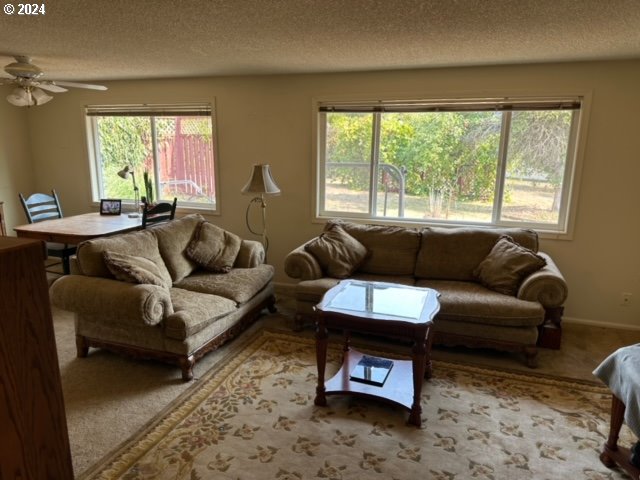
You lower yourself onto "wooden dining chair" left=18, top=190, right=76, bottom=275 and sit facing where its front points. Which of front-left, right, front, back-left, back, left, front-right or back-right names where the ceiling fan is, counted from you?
front-right

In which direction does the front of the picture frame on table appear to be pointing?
toward the camera

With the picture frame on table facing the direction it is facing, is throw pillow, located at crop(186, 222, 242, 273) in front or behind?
in front

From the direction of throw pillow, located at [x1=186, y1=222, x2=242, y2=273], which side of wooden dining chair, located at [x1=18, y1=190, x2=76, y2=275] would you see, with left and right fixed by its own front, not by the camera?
front

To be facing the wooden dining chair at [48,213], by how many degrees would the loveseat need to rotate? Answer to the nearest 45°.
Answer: approximately 180°

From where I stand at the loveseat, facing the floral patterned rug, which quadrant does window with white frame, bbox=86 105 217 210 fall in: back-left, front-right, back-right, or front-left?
back-left

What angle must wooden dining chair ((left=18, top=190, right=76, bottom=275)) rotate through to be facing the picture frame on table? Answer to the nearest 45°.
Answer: approximately 45° to its left

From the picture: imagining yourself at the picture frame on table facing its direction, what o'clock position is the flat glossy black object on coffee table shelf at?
The flat glossy black object on coffee table shelf is roughly at 11 o'clock from the picture frame on table.

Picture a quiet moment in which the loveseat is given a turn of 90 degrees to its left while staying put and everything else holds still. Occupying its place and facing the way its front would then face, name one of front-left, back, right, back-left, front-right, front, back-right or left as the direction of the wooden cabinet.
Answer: back-right

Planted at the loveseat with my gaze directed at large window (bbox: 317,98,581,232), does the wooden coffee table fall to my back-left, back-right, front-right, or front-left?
front-right

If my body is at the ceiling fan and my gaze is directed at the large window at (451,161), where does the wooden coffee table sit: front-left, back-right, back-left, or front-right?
front-right

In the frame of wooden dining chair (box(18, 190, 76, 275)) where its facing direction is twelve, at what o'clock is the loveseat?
The loveseat is roughly at 1 o'clock from the wooden dining chair.

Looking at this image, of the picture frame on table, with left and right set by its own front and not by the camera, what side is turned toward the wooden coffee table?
front

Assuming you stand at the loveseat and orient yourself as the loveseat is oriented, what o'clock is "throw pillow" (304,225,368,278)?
The throw pillow is roughly at 10 o'clock from the loveseat.
